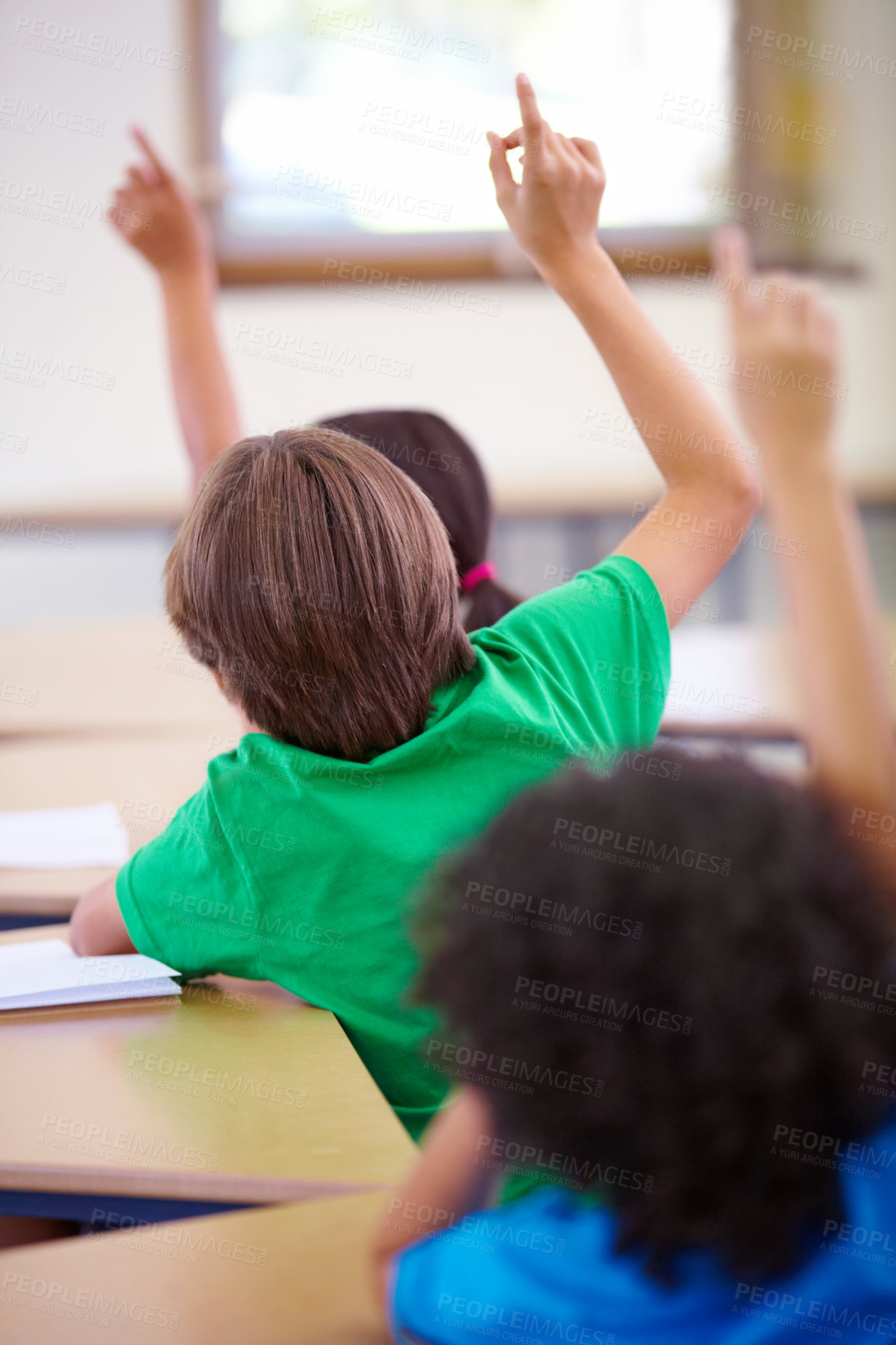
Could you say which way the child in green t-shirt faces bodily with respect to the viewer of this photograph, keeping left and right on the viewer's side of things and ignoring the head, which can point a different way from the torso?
facing away from the viewer

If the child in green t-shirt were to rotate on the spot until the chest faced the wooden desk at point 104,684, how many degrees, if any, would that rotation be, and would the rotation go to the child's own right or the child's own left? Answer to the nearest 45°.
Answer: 0° — they already face it

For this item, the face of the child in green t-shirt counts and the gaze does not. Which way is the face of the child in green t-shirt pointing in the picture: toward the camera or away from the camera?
away from the camera
